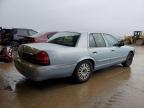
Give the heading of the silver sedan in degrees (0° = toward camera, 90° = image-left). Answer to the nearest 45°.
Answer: approximately 225°

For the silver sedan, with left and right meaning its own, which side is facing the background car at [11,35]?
left
